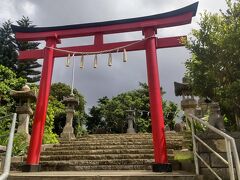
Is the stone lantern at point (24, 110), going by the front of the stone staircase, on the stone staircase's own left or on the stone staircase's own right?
on the stone staircase's own right

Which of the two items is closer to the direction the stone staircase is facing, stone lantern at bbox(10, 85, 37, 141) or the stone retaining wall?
the stone retaining wall

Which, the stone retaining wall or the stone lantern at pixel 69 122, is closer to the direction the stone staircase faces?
the stone retaining wall

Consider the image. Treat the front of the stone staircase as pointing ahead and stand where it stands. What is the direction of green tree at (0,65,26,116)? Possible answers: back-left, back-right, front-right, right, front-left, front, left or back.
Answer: back-right

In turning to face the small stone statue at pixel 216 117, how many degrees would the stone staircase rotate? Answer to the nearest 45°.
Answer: approximately 45° to its left

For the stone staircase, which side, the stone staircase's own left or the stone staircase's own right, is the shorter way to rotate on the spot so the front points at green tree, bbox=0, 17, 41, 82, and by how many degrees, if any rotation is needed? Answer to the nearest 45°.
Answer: approximately 135° to the stone staircase's own right

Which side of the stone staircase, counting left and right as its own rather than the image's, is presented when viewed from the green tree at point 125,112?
back

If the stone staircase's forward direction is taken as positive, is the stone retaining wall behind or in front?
in front

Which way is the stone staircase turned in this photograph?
toward the camera
